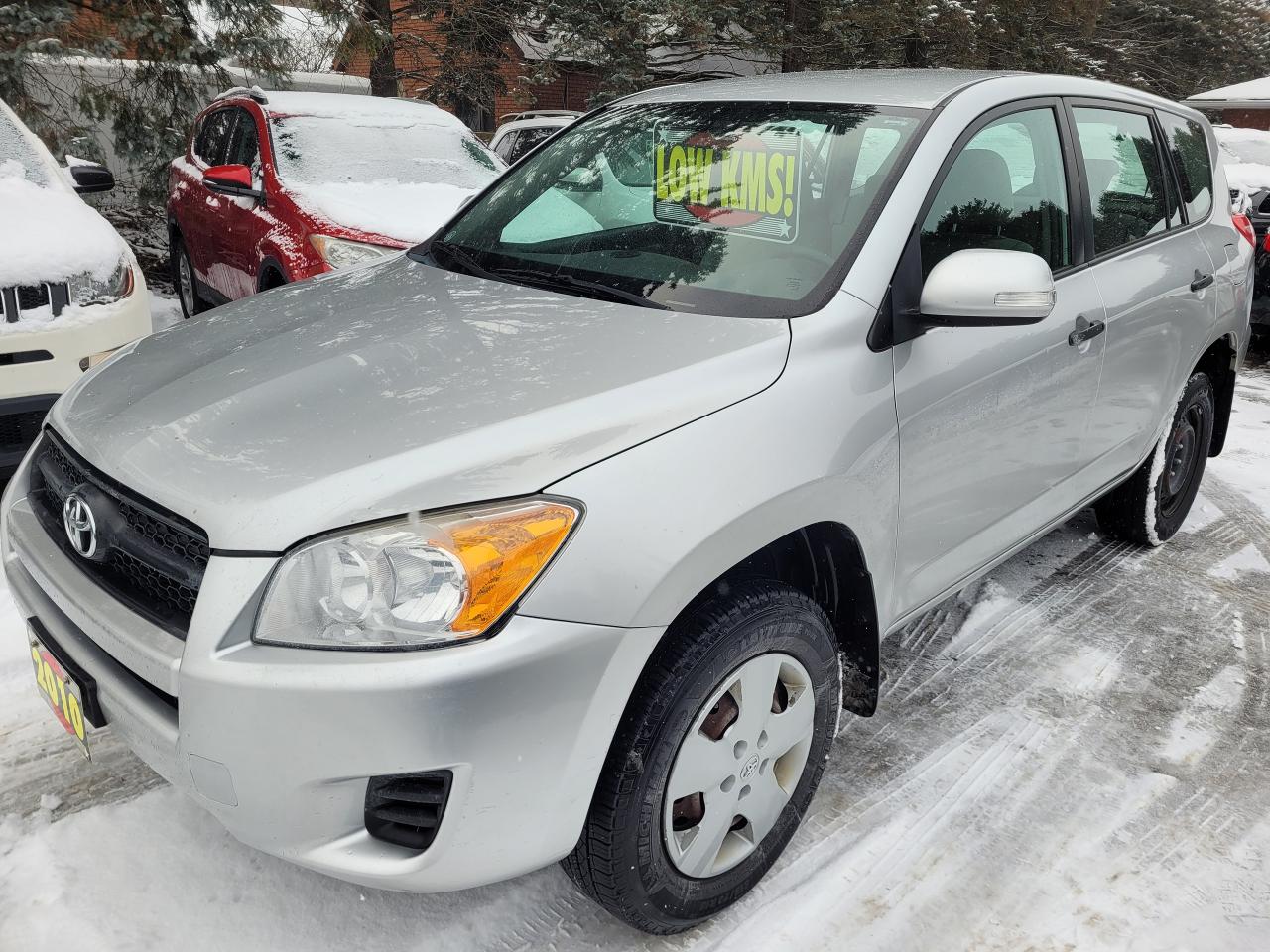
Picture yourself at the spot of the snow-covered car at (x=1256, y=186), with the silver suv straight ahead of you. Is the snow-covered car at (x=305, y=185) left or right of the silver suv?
right

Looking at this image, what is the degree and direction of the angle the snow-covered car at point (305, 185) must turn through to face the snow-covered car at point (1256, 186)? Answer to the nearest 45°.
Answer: approximately 45° to its left

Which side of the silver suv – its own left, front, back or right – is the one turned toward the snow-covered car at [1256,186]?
back

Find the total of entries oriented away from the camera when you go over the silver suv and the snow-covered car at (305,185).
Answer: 0

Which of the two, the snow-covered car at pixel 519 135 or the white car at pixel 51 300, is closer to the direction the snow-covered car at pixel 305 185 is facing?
the white car

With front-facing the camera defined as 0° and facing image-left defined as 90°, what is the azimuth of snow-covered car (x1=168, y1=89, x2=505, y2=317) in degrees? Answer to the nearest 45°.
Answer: approximately 315°

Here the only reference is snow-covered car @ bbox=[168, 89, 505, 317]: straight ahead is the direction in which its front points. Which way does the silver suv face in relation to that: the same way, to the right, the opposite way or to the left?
to the right

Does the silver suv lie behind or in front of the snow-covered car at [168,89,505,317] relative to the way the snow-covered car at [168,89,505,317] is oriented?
in front

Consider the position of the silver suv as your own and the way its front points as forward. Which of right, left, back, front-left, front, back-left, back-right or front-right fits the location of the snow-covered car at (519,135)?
back-right

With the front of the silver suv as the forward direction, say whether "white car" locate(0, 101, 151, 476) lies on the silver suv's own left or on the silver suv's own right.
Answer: on the silver suv's own right

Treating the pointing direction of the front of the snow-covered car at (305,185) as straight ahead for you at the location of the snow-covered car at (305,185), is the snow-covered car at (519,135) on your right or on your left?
on your left
